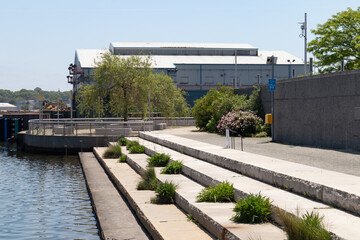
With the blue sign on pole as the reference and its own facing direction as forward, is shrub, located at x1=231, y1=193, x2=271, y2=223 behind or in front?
in front

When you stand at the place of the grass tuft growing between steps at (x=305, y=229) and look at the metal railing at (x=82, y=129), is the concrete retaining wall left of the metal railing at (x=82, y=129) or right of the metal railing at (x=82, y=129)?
right

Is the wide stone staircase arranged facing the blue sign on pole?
no

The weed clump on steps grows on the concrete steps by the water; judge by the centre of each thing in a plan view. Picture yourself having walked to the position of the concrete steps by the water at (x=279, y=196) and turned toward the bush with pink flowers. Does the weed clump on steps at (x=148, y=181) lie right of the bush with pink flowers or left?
left

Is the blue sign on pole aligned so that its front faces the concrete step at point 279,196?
yes

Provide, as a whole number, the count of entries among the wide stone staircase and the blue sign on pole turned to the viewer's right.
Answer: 0

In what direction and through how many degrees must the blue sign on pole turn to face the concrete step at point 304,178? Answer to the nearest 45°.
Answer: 0° — it already faces it

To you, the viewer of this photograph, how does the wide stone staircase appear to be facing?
facing the viewer and to the left of the viewer

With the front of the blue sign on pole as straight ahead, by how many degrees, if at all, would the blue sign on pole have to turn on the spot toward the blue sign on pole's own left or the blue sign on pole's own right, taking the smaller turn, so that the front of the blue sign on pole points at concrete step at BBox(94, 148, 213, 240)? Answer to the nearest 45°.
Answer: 0° — it already faces it

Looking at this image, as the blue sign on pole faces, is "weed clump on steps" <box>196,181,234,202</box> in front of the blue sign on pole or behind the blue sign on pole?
in front

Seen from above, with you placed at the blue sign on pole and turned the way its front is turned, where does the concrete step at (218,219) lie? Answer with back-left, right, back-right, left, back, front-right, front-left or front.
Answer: front

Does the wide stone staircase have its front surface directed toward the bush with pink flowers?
no

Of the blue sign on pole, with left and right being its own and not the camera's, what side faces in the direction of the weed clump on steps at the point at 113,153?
right

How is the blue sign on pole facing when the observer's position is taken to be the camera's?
facing the viewer

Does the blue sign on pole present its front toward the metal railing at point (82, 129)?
no

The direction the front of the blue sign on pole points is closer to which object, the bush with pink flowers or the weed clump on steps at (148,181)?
the weed clump on steps
